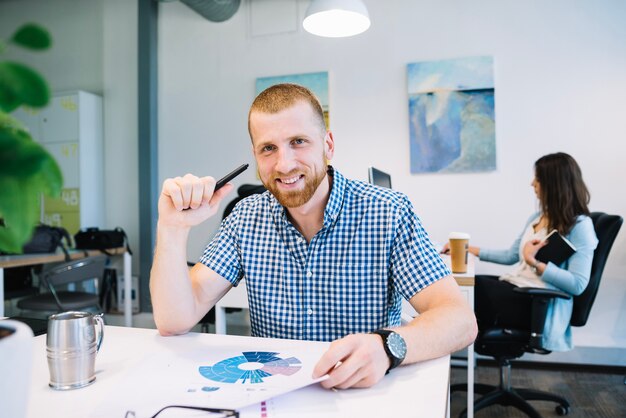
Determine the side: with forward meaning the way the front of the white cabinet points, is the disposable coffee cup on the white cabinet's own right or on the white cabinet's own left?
on the white cabinet's own left

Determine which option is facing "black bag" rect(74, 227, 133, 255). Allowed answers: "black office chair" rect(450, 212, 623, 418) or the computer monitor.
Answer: the black office chair

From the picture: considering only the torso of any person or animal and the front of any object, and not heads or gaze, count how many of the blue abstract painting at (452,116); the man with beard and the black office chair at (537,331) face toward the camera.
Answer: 2

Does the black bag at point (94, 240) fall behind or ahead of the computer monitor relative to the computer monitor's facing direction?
behind

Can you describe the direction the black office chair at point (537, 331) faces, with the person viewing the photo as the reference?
facing to the left of the viewer

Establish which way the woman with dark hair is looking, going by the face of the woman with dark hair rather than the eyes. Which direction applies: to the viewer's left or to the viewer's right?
to the viewer's left

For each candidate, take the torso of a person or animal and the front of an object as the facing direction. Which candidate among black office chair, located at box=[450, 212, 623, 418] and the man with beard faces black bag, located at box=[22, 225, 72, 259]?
the black office chair

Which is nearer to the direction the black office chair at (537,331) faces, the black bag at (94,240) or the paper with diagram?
the black bag
